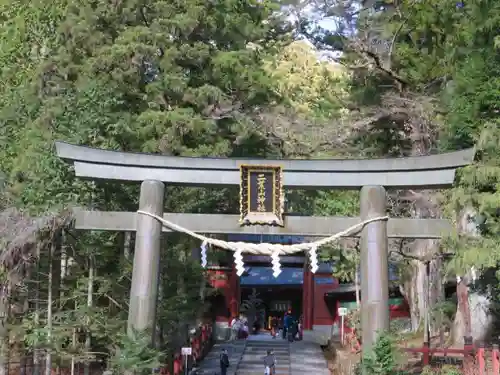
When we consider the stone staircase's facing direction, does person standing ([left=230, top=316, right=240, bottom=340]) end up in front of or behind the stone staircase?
behind

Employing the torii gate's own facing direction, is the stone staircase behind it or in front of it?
behind

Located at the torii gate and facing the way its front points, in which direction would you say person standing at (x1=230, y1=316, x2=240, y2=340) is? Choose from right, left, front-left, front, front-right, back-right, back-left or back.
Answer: back

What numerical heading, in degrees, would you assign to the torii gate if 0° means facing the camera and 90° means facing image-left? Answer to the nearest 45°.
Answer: approximately 0°

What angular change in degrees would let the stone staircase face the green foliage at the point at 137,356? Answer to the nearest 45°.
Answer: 0° — it already faces it

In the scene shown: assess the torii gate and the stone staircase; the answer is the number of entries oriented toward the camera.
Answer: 2
